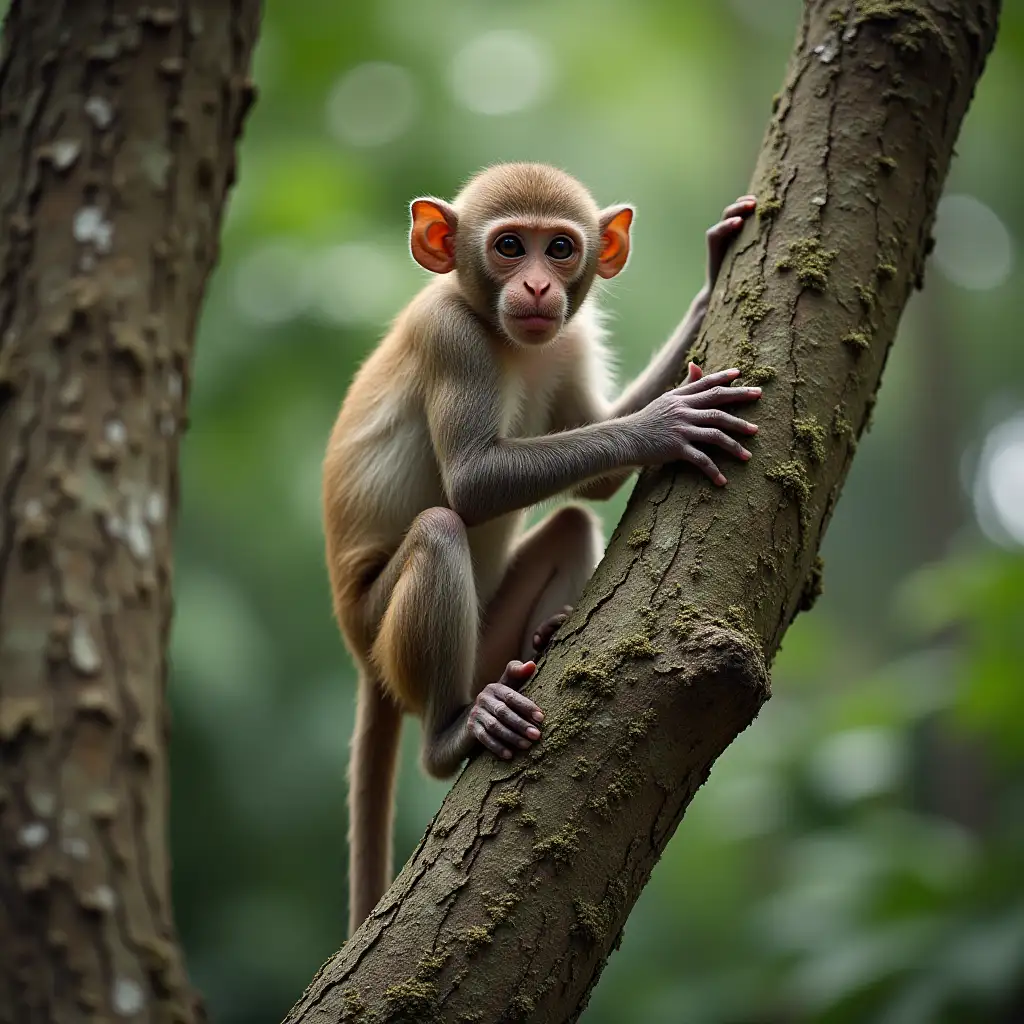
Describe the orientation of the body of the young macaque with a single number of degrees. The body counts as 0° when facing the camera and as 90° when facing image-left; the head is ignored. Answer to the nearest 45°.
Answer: approximately 315°
